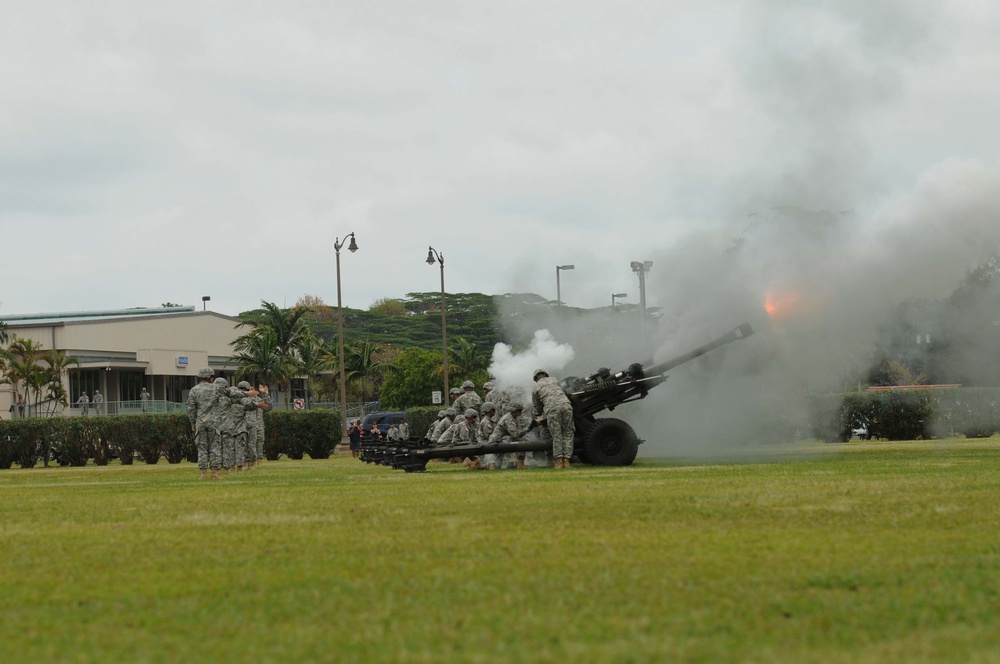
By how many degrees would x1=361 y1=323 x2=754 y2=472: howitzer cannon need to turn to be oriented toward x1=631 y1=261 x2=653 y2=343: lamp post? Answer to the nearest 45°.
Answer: approximately 90° to its left

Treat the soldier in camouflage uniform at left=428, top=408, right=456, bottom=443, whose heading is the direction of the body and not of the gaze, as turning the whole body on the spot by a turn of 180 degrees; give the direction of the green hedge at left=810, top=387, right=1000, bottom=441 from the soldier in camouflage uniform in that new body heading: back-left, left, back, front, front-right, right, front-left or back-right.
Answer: back-right

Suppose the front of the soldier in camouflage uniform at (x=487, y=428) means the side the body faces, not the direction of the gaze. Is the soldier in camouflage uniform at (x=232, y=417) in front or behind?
behind

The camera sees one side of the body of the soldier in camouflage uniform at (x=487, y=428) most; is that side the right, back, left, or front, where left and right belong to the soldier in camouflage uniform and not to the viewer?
right

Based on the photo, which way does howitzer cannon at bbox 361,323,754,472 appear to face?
to the viewer's right

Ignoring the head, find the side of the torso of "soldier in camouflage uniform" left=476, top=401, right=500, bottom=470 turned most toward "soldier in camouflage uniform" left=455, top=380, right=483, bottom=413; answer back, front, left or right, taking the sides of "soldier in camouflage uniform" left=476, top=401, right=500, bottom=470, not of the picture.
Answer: left

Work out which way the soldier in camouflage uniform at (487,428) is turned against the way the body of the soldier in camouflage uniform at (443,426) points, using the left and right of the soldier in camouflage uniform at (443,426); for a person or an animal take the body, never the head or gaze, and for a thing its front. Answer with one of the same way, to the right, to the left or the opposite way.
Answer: the same way

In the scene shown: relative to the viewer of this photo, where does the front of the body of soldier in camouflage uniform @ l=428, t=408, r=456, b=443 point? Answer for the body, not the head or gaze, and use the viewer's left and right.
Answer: facing to the right of the viewer

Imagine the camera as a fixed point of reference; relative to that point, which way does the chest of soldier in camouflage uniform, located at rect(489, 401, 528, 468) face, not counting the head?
to the viewer's right

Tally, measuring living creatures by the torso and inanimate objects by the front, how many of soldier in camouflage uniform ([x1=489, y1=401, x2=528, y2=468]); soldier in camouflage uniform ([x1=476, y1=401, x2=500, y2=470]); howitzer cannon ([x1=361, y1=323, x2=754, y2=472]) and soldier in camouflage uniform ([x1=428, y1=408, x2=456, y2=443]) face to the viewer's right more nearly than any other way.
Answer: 4

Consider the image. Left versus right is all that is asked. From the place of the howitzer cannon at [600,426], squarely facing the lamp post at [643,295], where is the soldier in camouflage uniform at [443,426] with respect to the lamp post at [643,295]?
left

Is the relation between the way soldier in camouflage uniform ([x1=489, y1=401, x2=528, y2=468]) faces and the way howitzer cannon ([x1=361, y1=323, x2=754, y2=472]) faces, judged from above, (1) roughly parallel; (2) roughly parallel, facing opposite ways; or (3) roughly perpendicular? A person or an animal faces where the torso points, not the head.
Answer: roughly parallel

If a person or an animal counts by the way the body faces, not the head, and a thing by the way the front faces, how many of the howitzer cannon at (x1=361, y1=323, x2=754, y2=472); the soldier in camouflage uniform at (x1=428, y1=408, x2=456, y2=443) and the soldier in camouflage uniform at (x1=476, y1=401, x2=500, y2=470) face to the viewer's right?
3
